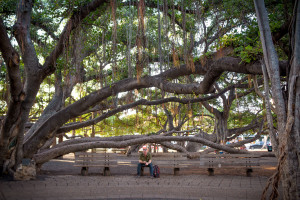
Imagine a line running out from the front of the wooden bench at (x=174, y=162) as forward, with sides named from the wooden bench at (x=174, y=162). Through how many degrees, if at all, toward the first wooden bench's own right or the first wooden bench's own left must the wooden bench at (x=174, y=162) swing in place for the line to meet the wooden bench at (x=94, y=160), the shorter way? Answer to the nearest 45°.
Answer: approximately 90° to the first wooden bench's own right

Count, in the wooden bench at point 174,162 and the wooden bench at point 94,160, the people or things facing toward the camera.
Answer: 2

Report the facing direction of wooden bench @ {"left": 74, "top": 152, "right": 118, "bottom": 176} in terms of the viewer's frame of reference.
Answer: facing the viewer

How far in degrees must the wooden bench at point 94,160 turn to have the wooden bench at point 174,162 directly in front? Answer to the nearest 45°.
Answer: approximately 90° to its left

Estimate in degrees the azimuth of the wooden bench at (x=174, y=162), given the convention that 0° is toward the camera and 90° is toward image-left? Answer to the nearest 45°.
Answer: approximately 0°

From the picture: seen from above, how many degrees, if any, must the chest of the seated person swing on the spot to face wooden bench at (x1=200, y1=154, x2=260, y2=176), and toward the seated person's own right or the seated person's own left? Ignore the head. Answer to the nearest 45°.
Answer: approximately 90° to the seated person's own left

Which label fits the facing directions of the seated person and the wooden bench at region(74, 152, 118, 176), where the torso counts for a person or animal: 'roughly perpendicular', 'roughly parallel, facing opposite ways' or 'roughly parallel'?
roughly parallel

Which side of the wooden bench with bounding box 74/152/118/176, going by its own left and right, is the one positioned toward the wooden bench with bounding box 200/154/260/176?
left

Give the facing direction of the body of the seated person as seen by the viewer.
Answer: toward the camera

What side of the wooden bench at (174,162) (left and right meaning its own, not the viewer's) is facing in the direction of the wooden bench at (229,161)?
left

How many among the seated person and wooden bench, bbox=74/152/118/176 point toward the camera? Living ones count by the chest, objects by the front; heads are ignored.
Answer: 2

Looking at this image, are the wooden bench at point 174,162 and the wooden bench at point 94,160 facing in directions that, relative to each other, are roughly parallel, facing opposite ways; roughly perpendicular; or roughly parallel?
roughly parallel

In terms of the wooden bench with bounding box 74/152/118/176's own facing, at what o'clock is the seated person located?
The seated person is roughly at 10 o'clock from the wooden bench.
